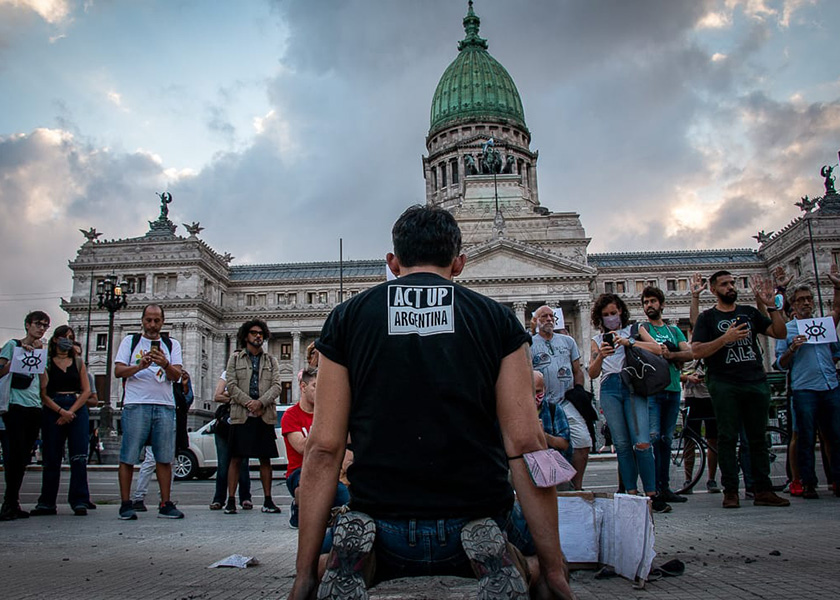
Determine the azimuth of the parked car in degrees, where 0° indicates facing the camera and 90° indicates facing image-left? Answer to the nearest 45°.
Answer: approximately 90°

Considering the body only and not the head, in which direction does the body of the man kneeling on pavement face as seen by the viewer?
away from the camera

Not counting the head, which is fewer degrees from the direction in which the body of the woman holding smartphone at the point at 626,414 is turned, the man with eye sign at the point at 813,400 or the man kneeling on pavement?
the man kneeling on pavement

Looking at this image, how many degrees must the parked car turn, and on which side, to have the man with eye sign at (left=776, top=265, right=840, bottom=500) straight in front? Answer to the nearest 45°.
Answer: approximately 135° to its left

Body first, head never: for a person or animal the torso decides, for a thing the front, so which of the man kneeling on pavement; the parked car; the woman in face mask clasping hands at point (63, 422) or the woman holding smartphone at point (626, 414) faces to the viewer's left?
the parked car

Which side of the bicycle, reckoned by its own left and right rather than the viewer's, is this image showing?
left

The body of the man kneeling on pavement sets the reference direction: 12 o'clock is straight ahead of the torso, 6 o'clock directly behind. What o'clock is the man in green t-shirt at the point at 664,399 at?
The man in green t-shirt is roughly at 1 o'clock from the man kneeling on pavement.

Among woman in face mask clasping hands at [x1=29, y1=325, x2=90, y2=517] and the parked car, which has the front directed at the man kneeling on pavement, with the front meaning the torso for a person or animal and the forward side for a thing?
the woman in face mask clasping hands

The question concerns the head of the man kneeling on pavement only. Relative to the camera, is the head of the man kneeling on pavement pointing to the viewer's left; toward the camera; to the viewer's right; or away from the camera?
away from the camera

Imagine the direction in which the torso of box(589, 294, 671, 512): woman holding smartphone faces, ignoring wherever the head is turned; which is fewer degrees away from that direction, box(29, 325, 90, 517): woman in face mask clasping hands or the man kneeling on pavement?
the man kneeling on pavement
